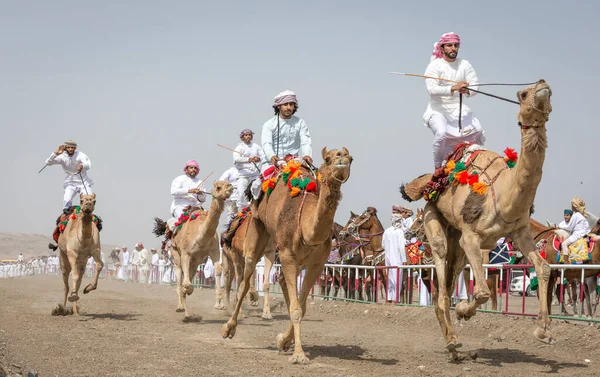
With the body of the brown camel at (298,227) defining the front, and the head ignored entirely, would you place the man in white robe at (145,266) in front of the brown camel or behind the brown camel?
behind

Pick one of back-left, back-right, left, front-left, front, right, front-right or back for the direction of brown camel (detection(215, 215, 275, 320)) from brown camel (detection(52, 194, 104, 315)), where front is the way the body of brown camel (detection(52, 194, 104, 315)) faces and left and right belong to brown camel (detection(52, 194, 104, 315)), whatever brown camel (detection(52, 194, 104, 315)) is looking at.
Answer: left

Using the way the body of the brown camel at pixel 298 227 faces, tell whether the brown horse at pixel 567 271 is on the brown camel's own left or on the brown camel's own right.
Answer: on the brown camel's own left

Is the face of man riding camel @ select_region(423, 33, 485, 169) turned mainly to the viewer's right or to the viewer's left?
to the viewer's right

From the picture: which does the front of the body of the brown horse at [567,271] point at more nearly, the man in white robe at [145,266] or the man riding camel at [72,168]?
the man riding camel

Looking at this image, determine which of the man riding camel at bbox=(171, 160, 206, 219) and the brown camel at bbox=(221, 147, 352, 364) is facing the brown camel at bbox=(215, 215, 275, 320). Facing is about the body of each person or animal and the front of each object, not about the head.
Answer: the man riding camel

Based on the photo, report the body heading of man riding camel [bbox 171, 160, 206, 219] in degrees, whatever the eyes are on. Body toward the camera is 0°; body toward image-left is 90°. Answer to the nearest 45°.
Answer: approximately 315°
